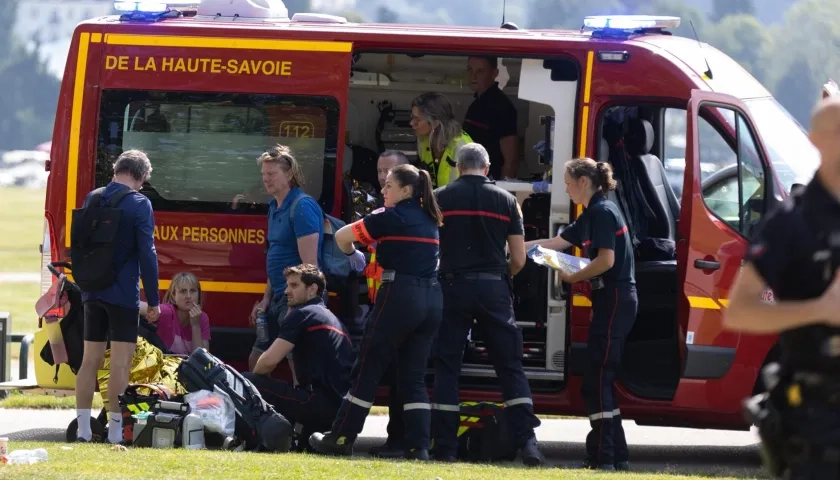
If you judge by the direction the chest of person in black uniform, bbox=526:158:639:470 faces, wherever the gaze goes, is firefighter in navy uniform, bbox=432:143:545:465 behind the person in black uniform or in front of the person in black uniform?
in front

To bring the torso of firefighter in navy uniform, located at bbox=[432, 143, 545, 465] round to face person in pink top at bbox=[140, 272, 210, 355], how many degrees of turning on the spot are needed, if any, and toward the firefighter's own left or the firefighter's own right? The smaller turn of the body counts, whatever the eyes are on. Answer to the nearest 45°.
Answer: approximately 90° to the firefighter's own left

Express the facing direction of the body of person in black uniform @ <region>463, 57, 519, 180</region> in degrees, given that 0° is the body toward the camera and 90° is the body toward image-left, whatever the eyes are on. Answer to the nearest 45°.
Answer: approximately 45°

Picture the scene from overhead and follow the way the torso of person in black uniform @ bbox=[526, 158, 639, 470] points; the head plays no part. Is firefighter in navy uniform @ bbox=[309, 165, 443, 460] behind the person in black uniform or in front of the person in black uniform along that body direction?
in front

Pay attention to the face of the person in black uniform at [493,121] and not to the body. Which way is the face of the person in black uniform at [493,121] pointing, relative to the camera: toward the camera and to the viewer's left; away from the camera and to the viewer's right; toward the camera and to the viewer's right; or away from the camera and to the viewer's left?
toward the camera and to the viewer's left

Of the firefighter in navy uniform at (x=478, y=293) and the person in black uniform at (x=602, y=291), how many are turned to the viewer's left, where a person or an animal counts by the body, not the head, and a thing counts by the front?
1

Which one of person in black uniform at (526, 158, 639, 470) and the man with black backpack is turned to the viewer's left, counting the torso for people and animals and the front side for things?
the person in black uniform

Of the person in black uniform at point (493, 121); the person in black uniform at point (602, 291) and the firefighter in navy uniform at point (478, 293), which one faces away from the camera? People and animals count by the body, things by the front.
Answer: the firefighter in navy uniform

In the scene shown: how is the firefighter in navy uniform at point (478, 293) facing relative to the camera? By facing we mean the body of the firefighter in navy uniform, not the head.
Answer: away from the camera

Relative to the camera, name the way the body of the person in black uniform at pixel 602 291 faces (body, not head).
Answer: to the viewer's left

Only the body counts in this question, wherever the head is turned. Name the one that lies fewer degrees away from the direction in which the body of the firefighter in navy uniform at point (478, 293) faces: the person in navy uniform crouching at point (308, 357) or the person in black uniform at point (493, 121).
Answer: the person in black uniform

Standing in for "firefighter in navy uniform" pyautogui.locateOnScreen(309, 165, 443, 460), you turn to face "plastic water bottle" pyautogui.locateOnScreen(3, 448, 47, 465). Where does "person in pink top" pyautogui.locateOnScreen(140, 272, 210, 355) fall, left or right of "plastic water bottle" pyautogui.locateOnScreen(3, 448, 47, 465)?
right

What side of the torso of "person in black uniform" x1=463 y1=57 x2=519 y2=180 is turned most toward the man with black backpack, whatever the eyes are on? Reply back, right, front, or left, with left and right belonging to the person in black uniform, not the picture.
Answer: front

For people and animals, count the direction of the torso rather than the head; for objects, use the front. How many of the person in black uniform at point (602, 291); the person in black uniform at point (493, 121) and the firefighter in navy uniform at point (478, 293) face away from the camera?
1
